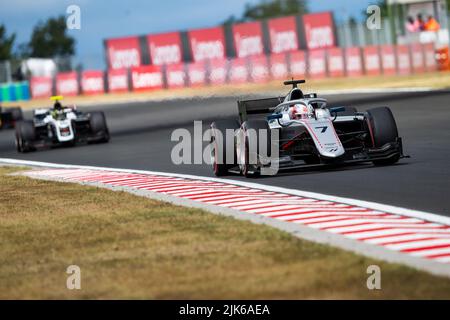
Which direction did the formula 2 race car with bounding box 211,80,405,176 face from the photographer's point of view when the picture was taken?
facing the viewer and to the right of the viewer

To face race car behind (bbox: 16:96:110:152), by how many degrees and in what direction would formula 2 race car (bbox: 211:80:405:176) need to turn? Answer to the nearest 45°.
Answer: approximately 180°

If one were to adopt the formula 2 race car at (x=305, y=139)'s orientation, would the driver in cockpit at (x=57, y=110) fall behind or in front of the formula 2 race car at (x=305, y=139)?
behind

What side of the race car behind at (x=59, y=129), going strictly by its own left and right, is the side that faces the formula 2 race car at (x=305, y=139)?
front

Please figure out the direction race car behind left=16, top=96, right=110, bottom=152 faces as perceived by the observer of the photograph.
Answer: facing the viewer

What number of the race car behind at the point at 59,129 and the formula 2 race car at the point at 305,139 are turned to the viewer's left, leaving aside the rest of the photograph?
0
